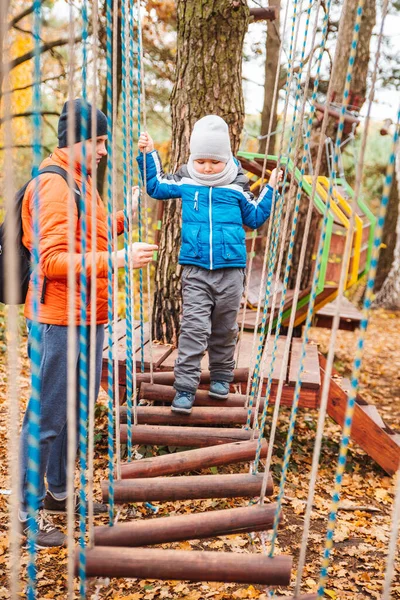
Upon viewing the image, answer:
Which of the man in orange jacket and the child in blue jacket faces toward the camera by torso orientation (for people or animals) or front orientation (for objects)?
the child in blue jacket

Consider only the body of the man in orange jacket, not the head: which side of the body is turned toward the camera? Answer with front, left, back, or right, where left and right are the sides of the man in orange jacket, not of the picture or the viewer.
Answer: right

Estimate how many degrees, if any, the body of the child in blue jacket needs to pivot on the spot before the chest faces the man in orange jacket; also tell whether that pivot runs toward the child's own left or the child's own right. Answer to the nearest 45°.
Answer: approximately 45° to the child's own right

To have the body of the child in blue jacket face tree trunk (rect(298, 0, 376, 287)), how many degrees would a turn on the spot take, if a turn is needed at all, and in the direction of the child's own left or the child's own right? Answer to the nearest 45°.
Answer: approximately 180°

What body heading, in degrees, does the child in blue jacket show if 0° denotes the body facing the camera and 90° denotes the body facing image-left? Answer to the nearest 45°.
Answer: approximately 0°

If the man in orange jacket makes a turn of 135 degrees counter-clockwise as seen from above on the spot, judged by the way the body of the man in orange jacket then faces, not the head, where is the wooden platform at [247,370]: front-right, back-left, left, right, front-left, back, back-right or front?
right

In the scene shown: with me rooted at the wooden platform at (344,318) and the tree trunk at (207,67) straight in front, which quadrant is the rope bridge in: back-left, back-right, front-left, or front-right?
front-left

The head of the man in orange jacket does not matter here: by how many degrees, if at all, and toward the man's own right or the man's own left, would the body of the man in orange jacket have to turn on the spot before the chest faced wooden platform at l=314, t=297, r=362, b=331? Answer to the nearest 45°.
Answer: approximately 45° to the man's own left

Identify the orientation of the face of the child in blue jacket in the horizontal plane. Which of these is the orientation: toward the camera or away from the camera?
toward the camera

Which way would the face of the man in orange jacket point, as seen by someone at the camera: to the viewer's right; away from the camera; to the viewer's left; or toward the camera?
to the viewer's right

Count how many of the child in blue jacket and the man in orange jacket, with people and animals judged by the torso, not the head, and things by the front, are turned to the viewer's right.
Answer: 1
